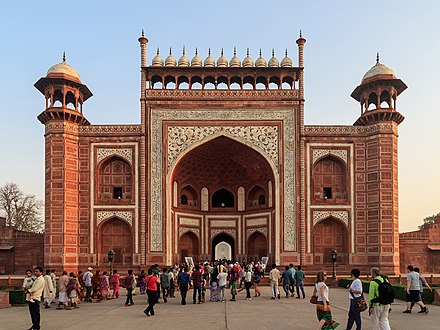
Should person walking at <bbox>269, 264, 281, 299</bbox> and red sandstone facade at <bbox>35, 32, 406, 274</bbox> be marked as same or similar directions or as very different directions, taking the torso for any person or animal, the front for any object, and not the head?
very different directions

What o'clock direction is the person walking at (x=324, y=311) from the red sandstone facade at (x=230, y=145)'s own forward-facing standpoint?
The person walking is roughly at 12 o'clock from the red sandstone facade.

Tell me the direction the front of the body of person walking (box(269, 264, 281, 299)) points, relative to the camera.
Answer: away from the camera

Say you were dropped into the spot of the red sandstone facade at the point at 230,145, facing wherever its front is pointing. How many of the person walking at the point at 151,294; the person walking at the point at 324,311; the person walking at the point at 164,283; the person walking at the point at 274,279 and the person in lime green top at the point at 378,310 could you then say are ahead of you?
5

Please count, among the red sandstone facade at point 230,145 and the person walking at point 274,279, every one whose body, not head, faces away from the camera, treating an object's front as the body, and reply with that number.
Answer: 1

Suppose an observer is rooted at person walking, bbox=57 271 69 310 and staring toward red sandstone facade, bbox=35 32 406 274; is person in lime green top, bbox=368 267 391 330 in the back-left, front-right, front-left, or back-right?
back-right

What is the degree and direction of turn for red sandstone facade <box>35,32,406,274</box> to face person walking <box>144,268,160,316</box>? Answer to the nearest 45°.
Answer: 0° — it already faces them

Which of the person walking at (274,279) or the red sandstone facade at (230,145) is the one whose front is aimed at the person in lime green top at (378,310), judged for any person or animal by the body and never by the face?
the red sandstone facade

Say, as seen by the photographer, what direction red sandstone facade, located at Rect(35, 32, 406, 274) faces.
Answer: facing the viewer

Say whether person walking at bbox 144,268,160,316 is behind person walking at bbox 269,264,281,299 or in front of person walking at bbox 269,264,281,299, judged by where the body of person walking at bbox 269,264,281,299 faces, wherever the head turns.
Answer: behind

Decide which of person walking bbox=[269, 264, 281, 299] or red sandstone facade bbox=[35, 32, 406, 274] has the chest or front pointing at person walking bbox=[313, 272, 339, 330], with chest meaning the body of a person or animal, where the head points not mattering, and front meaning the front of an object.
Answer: the red sandstone facade

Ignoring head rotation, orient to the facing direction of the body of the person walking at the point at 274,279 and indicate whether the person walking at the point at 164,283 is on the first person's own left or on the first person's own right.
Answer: on the first person's own left

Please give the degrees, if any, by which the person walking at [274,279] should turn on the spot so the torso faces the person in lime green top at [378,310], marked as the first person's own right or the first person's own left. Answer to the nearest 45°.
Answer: approximately 180°
